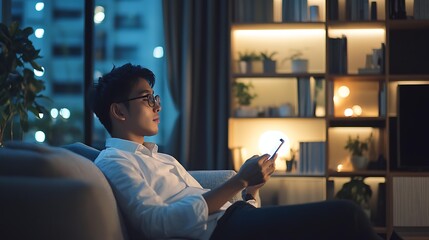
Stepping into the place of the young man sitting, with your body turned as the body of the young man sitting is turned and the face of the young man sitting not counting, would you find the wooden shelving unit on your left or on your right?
on your left

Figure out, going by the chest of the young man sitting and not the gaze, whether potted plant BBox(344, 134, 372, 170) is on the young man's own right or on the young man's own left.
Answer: on the young man's own left

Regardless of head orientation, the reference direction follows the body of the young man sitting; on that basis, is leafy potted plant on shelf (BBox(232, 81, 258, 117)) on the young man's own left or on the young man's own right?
on the young man's own left

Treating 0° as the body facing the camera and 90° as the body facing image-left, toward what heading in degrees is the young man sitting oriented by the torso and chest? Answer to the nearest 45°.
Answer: approximately 270°

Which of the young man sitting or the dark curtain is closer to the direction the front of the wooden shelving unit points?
the young man sitting

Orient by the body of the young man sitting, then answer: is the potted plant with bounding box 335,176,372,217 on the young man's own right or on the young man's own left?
on the young man's own left

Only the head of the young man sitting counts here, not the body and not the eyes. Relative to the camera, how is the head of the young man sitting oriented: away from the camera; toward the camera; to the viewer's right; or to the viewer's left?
to the viewer's right

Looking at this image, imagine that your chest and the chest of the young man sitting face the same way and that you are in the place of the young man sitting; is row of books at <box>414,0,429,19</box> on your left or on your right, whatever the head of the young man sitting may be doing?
on your left

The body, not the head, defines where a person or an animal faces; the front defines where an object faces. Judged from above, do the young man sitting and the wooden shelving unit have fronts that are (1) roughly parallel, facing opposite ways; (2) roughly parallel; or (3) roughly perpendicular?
roughly perpendicular

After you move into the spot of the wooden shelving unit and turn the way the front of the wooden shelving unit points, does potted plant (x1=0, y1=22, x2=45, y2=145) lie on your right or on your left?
on your right

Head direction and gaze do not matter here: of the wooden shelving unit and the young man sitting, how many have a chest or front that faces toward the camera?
1

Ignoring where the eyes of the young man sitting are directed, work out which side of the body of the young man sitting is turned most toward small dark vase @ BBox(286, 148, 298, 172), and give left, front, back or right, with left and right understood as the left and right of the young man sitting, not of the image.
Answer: left

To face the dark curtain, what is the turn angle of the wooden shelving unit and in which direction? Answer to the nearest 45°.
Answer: approximately 90° to its right

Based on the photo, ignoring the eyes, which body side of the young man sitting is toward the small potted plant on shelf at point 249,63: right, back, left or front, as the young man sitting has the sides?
left
